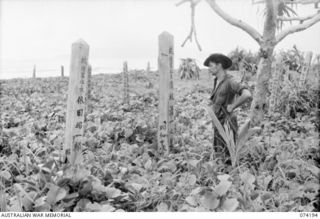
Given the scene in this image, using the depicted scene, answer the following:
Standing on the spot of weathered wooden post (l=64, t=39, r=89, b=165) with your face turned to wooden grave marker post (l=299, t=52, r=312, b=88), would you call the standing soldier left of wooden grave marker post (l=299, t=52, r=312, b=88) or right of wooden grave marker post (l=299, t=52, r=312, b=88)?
right

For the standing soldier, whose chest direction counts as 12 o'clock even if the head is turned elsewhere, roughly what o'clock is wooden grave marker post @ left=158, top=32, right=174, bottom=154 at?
The wooden grave marker post is roughly at 1 o'clock from the standing soldier.

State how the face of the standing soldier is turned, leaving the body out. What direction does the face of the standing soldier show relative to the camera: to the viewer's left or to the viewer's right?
to the viewer's left

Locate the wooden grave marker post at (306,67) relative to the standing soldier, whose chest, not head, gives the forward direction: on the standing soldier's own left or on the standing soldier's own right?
on the standing soldier's own right

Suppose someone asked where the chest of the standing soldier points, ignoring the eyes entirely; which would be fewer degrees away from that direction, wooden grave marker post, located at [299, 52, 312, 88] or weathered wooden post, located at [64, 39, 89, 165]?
the weathered wooden post

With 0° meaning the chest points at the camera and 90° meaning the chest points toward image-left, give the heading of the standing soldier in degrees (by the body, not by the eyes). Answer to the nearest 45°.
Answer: approximately 90°
